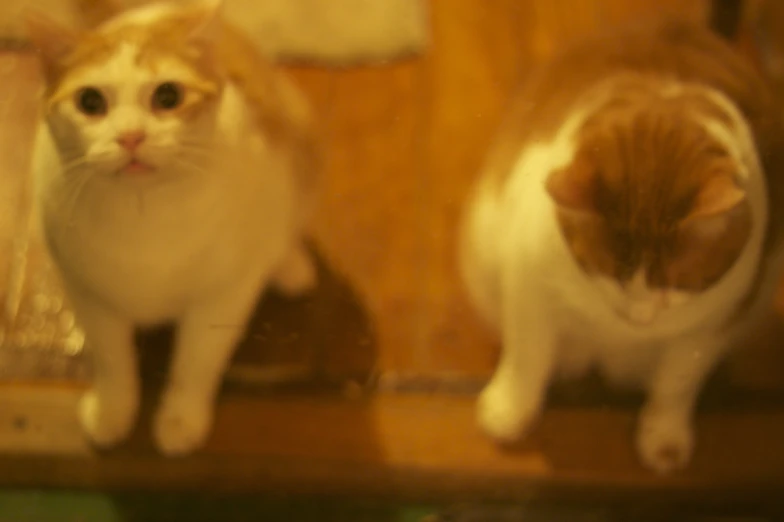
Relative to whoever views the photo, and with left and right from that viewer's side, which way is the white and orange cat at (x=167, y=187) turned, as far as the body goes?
facing the viewer

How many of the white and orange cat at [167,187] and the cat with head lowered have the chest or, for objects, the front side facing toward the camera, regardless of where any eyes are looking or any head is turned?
2
